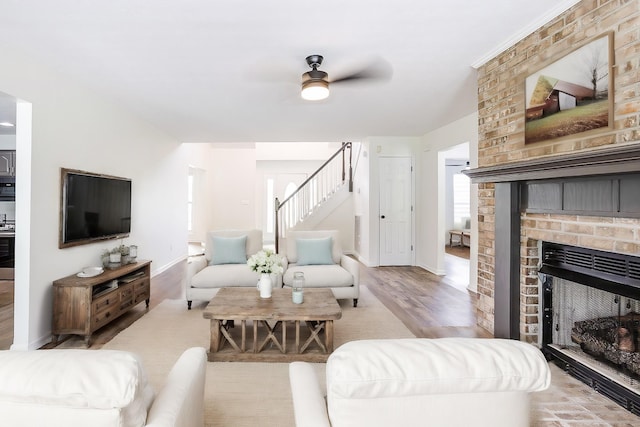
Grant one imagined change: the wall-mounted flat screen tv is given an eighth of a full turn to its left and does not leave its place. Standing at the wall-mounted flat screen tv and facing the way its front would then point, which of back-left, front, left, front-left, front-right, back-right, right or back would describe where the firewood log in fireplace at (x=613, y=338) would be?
front-right

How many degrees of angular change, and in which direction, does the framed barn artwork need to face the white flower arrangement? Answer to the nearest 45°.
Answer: approximately 45° to its right

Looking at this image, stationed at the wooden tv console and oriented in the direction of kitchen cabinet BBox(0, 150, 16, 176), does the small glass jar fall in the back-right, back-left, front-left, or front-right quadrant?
back-right

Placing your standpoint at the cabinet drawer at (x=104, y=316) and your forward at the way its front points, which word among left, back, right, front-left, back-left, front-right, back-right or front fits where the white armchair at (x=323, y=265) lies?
front-left

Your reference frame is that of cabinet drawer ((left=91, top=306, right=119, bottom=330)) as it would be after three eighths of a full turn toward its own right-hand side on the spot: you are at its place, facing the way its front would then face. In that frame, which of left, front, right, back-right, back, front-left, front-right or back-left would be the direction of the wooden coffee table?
back-left

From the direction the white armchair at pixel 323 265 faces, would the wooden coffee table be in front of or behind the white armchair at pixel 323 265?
in front

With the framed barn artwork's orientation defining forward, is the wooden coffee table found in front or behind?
in front

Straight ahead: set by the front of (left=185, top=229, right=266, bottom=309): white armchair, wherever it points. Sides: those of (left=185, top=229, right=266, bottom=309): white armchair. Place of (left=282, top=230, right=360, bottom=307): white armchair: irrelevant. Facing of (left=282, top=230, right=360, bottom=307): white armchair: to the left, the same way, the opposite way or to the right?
the same way

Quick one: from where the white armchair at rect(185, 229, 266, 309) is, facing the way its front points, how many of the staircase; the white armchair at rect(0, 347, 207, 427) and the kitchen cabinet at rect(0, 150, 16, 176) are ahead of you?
1

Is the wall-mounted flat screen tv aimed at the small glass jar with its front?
yes

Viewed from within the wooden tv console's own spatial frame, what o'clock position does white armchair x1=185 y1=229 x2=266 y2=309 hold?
The white armchair is roughly at 10 o'clock from the wooden tv console.

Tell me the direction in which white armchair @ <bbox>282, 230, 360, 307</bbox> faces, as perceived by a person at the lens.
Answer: facing the viewer

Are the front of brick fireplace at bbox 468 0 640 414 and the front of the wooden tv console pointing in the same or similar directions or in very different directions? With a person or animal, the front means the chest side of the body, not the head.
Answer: very different directions

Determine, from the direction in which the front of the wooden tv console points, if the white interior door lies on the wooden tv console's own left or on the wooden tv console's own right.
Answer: on the wooden tv console's own left

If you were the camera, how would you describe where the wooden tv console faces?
facing the viewer and to the right of the viewer

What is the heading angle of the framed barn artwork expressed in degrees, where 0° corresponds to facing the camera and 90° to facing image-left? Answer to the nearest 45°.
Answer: approximately 45°

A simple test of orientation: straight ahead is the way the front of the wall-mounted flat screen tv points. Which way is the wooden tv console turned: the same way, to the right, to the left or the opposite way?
the same way

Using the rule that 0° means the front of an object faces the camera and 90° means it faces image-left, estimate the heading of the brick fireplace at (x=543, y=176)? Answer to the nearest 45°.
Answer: approximately 45°

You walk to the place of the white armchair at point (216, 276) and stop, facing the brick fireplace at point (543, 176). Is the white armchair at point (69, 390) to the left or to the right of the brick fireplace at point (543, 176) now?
right

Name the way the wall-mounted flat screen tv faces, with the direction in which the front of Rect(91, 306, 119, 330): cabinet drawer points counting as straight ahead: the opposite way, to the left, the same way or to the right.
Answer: the same way

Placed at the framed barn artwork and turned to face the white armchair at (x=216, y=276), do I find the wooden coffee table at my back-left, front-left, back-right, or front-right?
front-left
